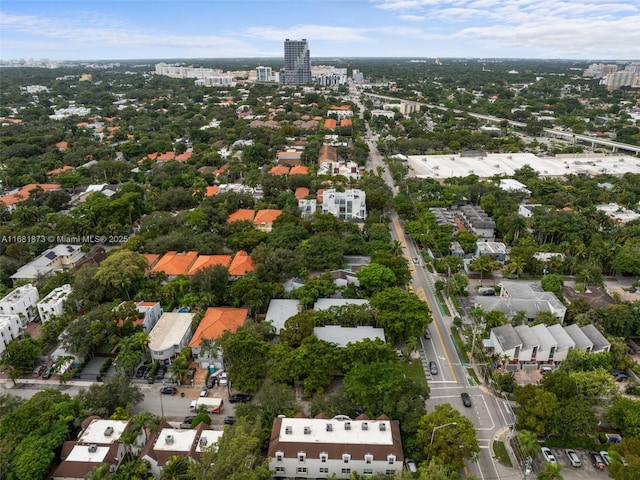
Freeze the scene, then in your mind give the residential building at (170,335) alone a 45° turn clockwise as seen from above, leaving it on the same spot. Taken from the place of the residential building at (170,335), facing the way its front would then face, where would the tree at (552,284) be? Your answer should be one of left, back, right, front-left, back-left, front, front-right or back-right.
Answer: back-left

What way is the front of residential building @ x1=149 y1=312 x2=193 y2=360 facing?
toward the camera

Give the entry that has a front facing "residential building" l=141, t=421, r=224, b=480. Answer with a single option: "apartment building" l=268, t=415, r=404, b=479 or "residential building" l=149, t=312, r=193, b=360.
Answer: "residential building" l=149, t=312, r=193, b=360

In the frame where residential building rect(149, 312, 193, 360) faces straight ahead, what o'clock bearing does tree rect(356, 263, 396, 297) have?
The tree is roughly at 9 o'clock from the residential building.

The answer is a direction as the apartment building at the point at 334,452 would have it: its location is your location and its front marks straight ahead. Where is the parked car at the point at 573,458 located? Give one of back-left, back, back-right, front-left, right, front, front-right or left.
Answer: left

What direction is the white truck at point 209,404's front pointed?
to the viewer's left

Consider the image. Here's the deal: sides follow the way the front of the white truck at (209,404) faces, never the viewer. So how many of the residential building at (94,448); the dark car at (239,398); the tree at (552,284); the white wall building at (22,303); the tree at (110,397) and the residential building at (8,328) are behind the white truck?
2

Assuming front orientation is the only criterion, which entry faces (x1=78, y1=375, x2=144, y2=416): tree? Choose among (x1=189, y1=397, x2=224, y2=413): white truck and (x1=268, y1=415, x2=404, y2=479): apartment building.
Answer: the white truck

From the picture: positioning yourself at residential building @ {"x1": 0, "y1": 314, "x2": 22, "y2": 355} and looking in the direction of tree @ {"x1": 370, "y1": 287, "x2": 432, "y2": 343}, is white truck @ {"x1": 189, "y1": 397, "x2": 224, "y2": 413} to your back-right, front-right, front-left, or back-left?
front-right

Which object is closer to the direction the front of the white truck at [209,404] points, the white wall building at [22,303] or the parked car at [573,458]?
the white wall building

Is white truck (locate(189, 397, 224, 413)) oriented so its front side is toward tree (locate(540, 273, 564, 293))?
no

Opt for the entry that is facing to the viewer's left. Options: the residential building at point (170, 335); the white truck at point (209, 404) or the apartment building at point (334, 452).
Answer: the white truck

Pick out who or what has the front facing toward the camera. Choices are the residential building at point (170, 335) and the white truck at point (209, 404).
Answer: the residential building

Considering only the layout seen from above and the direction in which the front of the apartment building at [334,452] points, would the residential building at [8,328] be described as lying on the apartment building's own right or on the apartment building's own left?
on the apartment building's own right

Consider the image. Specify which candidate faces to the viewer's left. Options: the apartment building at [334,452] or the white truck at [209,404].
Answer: the white truck

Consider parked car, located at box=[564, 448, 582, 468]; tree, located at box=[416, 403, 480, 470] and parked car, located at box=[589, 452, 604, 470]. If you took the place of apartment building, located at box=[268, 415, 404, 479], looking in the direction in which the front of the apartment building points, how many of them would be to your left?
3

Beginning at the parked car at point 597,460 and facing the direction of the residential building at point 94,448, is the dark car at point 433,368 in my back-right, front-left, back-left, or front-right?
front-right

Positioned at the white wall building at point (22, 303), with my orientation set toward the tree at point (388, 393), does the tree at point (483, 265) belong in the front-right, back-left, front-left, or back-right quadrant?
front-left

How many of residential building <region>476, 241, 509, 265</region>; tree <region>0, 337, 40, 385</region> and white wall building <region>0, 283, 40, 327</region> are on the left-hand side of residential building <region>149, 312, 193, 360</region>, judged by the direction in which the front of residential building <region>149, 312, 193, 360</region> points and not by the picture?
1

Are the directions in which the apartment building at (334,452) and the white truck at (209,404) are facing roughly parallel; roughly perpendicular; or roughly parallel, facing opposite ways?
roughly perpendicular

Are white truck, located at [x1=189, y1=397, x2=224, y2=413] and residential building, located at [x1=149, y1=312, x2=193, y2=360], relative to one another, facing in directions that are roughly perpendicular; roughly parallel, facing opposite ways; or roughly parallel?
roughly perpendicular
